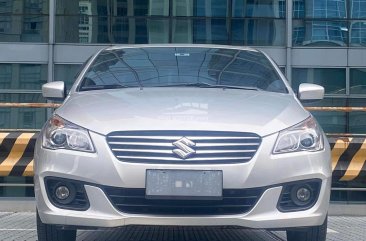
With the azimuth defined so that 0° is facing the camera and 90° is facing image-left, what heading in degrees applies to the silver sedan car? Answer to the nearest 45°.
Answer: approximately 0°

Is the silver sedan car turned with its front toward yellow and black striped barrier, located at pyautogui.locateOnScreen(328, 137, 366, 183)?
no

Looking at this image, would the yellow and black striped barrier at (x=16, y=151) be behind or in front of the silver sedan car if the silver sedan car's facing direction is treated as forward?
behind

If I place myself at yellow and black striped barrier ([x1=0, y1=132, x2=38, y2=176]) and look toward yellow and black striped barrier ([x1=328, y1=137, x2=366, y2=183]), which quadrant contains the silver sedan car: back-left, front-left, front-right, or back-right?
front-right

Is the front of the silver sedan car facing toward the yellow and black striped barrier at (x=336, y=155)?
no

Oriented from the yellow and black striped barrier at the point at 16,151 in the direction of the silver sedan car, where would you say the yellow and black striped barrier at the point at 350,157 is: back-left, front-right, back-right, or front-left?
front-left
